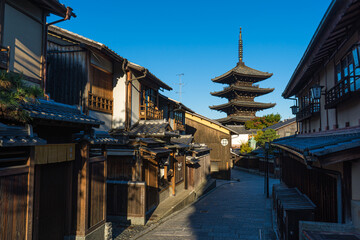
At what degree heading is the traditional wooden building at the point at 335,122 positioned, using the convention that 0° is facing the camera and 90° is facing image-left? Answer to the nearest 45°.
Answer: approximately 45°

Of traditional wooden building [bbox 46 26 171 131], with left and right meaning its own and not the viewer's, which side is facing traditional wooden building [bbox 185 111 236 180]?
left

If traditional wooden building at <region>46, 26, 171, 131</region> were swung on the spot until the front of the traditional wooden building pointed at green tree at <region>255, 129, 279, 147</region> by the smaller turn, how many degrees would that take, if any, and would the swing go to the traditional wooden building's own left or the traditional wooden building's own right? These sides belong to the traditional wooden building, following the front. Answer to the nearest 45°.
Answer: approximately 90° to the traditional wooden building's own left

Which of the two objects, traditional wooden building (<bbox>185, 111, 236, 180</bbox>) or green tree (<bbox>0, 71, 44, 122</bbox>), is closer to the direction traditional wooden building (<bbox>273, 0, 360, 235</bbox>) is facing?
the green tree

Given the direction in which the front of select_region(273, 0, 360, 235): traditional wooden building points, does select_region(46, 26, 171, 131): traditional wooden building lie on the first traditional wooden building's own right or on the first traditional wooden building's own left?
on the first traditional wooden building's own right

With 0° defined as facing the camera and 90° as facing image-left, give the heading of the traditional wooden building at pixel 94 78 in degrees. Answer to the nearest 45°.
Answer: approximately 315°

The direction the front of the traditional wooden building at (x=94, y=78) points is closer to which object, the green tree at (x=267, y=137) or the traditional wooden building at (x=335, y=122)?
the traditional wooden building

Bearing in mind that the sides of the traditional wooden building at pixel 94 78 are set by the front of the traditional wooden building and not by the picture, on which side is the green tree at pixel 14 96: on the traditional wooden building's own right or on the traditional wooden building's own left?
on the traditional wooden building's own right
